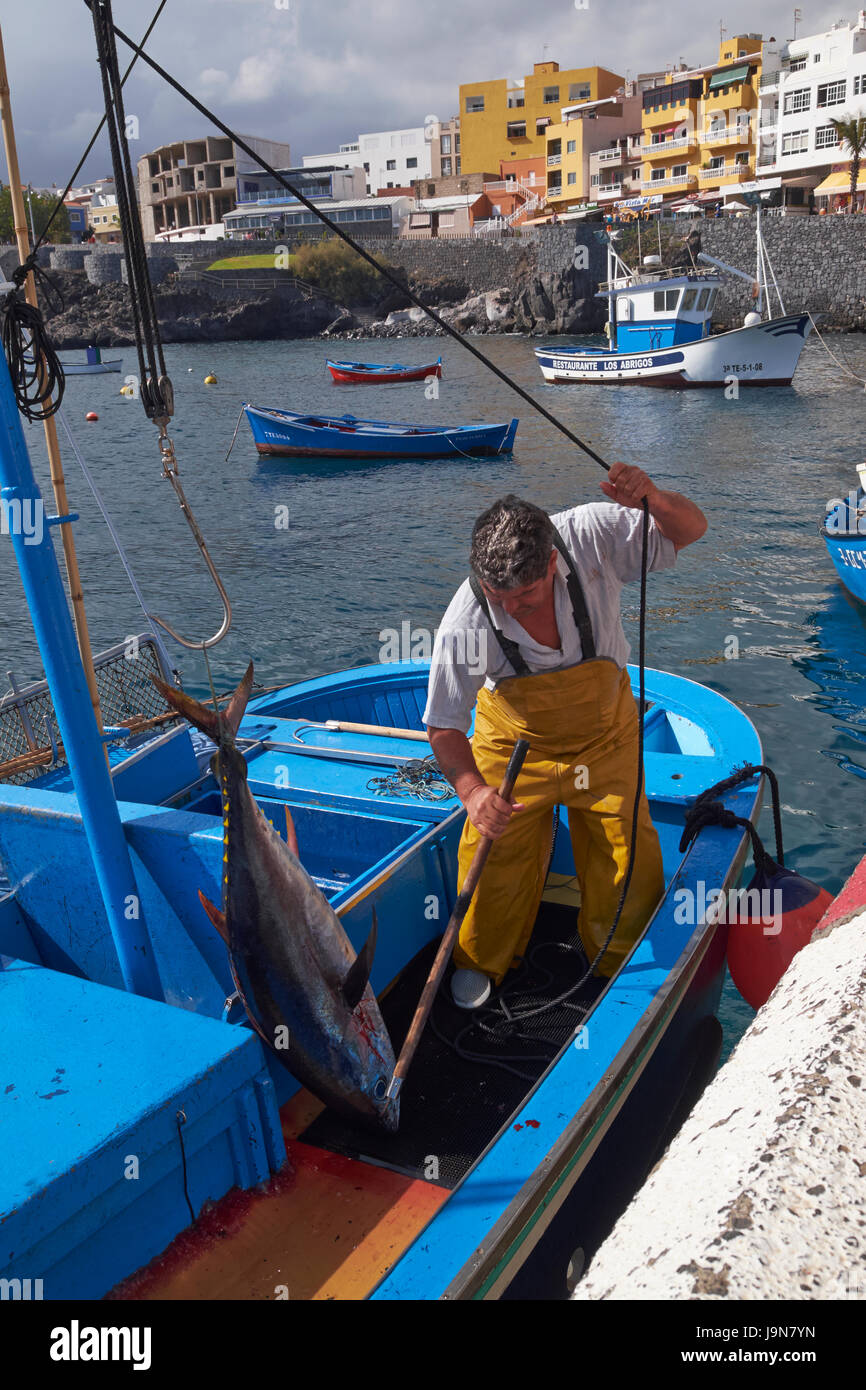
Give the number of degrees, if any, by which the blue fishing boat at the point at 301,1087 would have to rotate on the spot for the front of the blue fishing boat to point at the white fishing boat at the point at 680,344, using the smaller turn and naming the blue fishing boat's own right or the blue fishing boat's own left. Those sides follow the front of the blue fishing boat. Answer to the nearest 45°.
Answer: approximately 45° to the blue fishing boat's own left

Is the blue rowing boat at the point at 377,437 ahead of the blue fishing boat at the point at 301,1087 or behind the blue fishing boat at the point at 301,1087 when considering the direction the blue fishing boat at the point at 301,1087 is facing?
ahead

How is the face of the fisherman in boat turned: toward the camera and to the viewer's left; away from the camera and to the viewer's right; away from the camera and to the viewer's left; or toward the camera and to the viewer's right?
toward the camera and to the viewer's left

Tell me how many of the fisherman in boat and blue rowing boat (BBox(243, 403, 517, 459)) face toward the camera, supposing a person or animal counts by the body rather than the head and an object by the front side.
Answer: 1

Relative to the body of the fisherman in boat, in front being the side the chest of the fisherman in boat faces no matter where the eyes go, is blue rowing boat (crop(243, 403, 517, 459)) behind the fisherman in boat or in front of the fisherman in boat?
behind

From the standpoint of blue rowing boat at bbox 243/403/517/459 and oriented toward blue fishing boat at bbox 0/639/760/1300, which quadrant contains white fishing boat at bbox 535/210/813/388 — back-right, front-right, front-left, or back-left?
back-left
